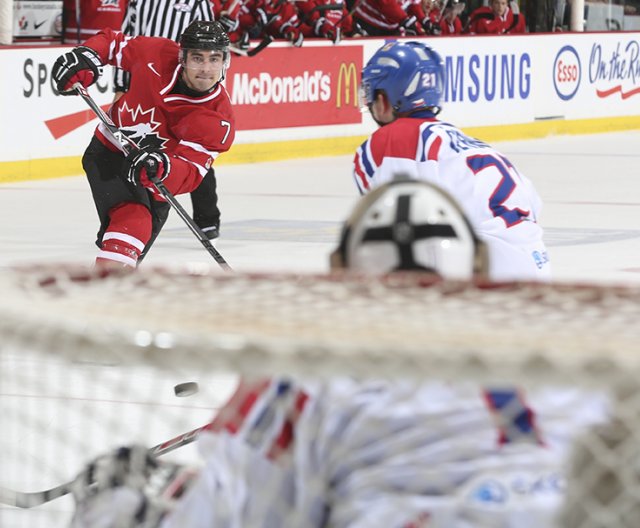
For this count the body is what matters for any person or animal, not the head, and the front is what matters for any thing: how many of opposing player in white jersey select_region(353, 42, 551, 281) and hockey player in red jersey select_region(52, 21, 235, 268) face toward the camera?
1

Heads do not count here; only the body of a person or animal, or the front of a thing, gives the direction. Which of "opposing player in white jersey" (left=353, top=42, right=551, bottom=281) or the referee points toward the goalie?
the referee

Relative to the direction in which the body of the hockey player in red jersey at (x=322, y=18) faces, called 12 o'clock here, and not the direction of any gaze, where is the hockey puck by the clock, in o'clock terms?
The hockey puck is roughly at 12 o'clock from the hockey player in red jersey.

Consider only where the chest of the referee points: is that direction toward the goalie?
yes

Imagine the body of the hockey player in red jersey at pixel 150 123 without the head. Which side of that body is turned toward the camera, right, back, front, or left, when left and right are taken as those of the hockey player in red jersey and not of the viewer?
front

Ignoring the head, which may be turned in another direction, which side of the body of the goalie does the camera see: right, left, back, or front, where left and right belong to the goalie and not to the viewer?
back

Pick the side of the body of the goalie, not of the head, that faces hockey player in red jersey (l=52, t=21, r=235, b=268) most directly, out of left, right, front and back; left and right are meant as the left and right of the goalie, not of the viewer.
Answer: front

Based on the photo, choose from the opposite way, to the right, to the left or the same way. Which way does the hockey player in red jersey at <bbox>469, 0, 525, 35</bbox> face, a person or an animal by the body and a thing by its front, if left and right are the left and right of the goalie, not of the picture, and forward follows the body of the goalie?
the opposite way

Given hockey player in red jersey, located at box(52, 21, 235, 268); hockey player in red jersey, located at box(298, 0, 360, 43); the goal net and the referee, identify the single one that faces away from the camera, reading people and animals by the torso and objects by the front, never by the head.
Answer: the goal net

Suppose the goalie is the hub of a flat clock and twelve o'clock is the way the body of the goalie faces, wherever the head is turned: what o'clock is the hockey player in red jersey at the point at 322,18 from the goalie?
The hockey player in red jersey is roughly at 12 o'clock from the goalie.

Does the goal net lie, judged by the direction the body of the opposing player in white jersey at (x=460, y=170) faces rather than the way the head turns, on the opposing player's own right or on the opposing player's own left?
on the opposing player's own left

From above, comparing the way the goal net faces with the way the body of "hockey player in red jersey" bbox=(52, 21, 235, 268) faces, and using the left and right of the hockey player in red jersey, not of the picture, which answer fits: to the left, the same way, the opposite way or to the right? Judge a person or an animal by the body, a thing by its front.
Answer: the opposite way

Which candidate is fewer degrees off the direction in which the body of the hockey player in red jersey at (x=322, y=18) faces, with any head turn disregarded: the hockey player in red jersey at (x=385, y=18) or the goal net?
the goal net

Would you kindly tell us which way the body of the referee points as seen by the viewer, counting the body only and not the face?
toward the camera

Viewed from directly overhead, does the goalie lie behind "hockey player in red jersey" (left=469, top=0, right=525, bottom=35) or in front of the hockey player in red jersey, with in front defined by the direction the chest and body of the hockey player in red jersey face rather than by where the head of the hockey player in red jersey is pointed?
in front

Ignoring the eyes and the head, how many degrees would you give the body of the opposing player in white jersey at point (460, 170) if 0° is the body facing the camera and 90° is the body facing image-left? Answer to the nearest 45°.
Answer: approximately 135°

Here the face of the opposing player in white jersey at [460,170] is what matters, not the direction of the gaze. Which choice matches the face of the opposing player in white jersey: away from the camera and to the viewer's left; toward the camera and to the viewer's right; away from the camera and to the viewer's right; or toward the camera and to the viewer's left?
away from the camera and to the viewer's left

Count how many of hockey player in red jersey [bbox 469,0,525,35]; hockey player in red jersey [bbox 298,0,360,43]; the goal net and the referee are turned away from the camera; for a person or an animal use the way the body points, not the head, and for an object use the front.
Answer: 1
